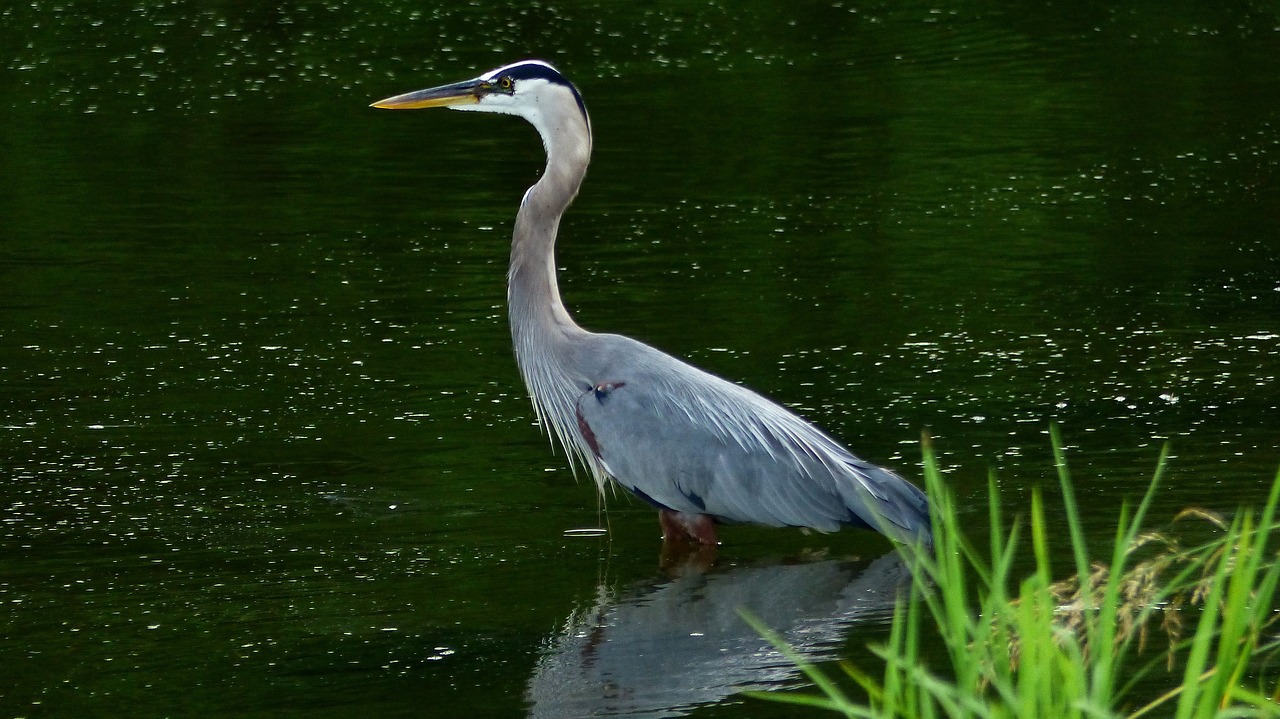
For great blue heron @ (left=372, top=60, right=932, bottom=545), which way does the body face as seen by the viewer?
to the viewer's left
